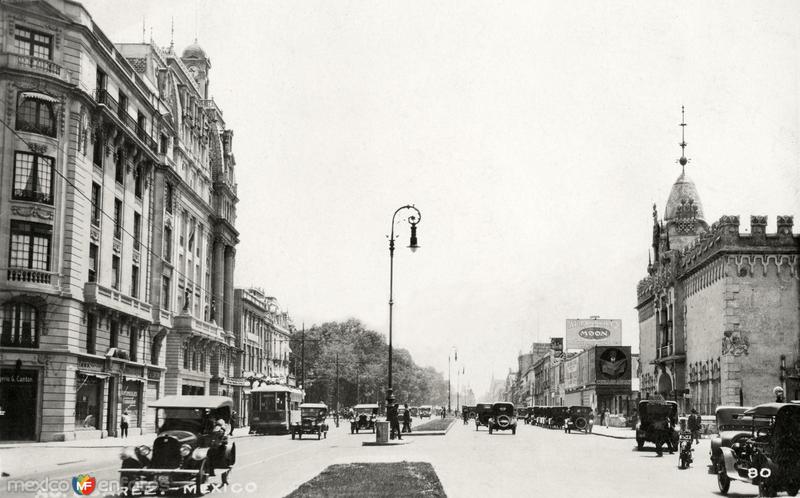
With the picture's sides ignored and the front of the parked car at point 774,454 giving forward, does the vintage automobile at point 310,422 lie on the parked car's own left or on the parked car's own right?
on the parked car's own right

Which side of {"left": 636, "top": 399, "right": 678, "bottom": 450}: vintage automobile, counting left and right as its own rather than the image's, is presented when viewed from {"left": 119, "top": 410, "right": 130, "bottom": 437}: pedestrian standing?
left

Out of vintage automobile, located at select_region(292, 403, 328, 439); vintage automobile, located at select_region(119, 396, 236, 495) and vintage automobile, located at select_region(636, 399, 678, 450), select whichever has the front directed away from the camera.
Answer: vintage automobile, located at select_region(636, 399, 678, 450)

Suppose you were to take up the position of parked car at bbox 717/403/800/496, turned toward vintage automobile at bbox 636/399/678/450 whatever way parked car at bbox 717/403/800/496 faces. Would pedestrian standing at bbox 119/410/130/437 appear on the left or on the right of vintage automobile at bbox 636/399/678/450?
left

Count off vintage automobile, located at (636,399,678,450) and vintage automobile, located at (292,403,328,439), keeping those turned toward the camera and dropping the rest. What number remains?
1

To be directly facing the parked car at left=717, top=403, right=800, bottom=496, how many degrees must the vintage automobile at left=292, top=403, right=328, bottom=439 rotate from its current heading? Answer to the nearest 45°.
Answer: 0° — it already faces it

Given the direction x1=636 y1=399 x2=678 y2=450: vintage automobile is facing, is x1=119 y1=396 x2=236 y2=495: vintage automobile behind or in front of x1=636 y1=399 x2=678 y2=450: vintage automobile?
behind

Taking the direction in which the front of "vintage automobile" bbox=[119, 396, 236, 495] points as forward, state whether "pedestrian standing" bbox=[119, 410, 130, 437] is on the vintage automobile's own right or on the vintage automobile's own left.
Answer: on the vintage automobile's own right

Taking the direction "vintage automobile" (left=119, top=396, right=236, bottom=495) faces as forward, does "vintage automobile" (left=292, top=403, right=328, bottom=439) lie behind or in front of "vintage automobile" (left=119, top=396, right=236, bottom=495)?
behind

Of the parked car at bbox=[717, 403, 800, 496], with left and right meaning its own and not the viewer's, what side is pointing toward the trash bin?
right

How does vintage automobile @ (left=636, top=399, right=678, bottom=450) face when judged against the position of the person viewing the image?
facing away from the viewer

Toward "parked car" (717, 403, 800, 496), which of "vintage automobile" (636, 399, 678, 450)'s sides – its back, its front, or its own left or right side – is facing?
back

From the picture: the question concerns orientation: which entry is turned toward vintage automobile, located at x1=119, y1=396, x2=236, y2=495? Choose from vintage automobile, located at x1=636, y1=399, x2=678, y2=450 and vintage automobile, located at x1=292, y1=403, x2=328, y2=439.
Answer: vintage automobile, located at x1=292, y1=403, x2=328, y2=439

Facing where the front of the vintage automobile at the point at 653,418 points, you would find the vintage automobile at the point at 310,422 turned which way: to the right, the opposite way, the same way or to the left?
the opposite way
